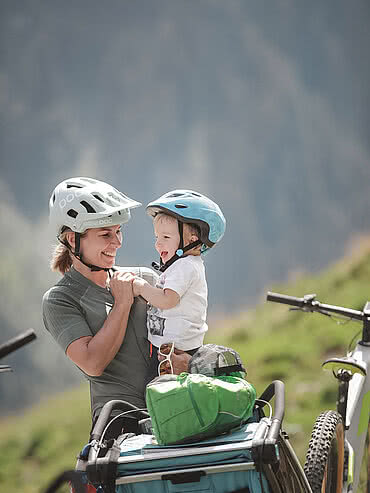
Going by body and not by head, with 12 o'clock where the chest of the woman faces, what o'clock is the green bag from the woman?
The green bag is roughly at 1 o'clock from the woman.

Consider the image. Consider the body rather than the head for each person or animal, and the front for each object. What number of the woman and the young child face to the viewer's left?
1

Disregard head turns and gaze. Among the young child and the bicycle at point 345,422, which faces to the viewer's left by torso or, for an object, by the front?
the young child

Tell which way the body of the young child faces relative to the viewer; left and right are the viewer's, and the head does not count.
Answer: facing to the left of the viewer
